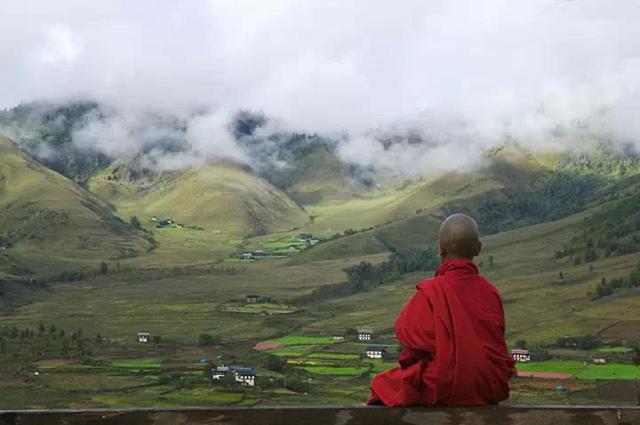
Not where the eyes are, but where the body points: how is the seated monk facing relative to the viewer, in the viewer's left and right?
facing away from the viewer and to the left of the viewer

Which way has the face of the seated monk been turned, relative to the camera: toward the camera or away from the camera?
away from the camera
